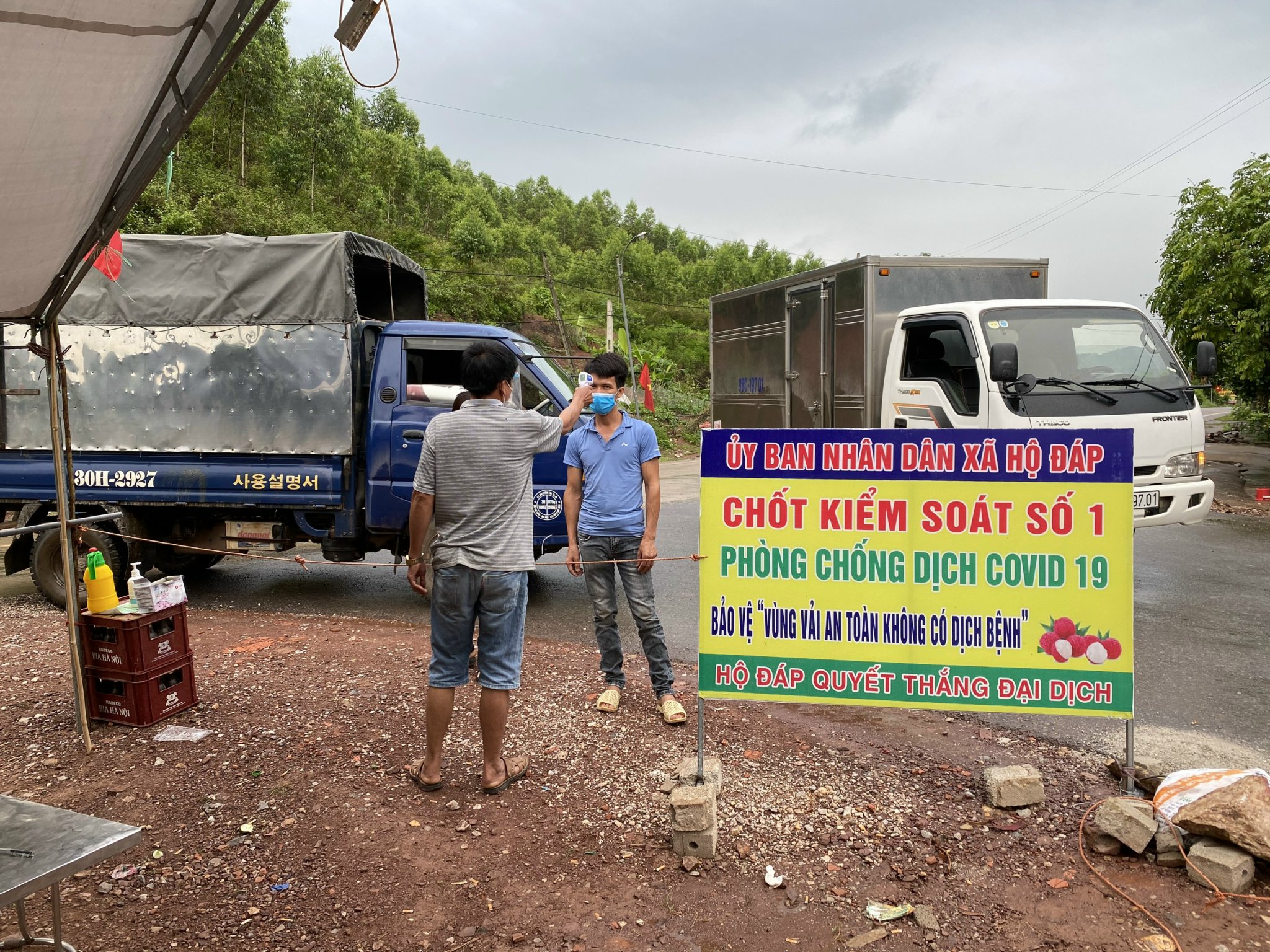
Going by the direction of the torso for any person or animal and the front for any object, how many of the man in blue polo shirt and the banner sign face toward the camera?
2

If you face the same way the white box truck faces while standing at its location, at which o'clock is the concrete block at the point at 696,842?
The concrete block is roughly at 2 o'clock from the white box truck.

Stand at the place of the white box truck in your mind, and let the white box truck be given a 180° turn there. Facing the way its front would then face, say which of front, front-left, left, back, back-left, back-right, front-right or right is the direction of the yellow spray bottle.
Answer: left

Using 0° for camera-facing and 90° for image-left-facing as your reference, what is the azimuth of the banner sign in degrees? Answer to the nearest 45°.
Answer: approximately 0°

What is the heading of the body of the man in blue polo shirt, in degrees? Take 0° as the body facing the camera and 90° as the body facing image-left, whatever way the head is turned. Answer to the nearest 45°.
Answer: approximately 0°

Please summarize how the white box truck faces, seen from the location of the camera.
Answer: facing the viewer and to the right of the viewer

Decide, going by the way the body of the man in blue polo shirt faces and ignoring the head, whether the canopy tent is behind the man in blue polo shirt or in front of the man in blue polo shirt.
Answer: in front

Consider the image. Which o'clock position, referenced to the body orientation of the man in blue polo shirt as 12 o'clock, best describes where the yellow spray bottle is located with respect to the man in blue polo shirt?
The yellow spray bottle is roughly at 3 o'clock from the man in blue polo shirt.

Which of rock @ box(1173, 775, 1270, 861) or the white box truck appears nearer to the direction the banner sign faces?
the rock

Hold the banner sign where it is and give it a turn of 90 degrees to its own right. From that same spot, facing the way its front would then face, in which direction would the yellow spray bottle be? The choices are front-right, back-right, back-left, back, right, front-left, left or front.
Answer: front
